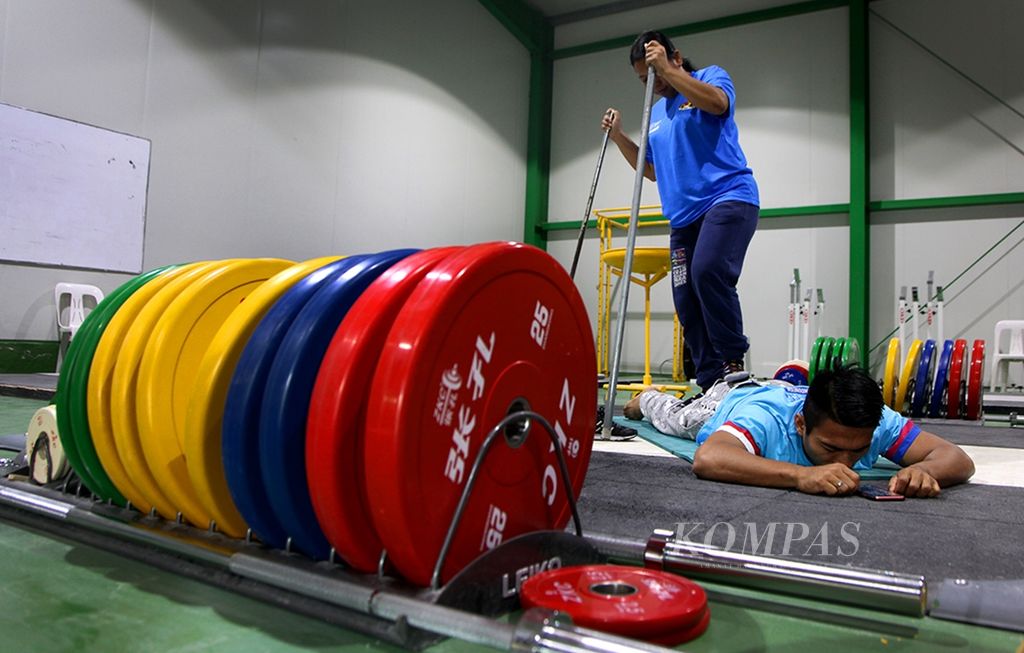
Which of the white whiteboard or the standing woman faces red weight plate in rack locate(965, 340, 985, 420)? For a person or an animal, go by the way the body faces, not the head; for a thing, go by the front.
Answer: the white whiteboard

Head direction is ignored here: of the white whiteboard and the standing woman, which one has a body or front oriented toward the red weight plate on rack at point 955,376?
the white whiteboard

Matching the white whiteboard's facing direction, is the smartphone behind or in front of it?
in front

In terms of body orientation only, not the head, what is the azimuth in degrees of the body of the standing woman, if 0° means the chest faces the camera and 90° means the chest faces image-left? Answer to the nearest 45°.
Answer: approximately 45°

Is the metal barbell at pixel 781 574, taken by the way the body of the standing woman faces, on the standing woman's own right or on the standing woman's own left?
on the standing woman's own left

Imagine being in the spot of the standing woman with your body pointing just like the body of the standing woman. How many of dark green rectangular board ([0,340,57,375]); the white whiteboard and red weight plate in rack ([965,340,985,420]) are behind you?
1

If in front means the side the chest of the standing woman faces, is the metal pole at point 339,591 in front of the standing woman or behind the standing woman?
in front

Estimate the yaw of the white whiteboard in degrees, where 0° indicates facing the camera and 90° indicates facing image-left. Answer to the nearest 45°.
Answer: approximately 315°

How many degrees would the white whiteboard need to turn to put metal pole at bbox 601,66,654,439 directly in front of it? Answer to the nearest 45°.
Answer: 0° — it already faces it

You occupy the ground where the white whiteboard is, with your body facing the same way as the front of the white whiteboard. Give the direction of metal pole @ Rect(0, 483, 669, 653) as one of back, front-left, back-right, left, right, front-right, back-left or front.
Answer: front-right

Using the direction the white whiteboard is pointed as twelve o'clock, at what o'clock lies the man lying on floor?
The man lying on floor is roughly at 1 o'clock from the white whiteboard.

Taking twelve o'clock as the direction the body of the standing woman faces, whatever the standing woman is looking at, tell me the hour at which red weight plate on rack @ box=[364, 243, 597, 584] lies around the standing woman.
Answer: The red weight plate on rack is roughly at 11 o'clock from the standing woman.

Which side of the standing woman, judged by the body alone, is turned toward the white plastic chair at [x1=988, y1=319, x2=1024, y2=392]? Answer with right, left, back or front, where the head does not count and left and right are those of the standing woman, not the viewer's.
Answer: back
